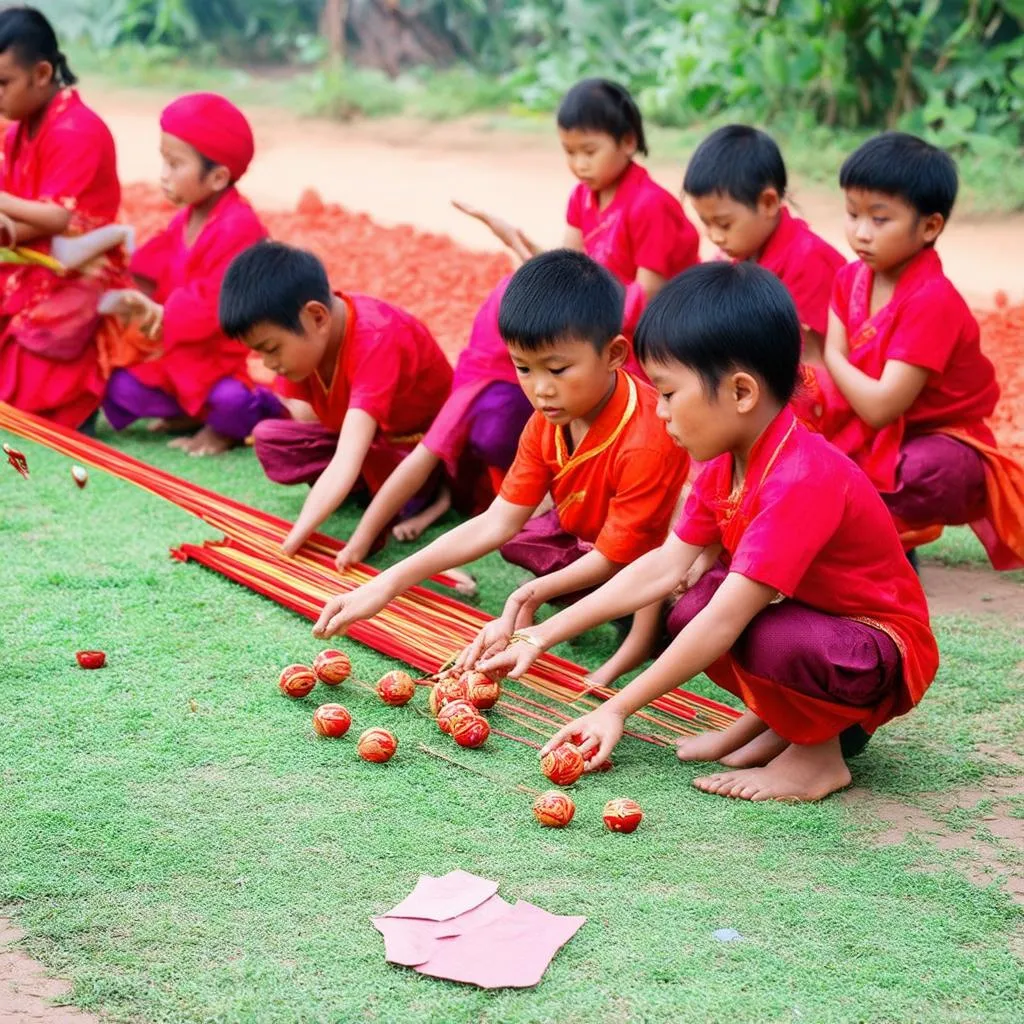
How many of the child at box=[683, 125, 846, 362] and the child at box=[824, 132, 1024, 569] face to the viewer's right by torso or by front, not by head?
0

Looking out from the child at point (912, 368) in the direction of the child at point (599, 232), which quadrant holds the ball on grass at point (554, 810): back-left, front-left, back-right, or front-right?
back-left

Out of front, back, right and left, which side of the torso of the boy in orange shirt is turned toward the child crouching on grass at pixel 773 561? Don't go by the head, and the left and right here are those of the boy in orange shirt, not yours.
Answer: left

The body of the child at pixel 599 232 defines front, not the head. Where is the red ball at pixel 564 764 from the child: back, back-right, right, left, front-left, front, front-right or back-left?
front-left

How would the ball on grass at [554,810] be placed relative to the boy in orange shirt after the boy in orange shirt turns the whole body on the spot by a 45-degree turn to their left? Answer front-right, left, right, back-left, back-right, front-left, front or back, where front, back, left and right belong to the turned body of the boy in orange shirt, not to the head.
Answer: front

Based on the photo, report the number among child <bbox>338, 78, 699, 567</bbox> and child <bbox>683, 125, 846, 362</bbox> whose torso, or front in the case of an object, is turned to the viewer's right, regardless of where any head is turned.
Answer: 0

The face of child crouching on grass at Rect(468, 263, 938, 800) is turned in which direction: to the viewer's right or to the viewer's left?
to the viewer's left

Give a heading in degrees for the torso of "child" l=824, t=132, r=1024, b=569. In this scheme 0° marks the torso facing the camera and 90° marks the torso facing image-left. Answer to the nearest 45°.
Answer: approximately 45°

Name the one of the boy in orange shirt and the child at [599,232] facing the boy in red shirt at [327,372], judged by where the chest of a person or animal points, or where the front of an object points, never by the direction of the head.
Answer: the child

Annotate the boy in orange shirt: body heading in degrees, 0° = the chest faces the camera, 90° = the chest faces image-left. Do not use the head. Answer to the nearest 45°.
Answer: approximately 45°

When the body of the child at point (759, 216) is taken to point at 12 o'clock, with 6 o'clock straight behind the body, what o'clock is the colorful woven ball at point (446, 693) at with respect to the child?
The colorful woven ball is roughly at 11 o'clock from the child.

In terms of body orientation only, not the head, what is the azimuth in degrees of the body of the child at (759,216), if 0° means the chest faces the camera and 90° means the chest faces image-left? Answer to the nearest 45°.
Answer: approximately 45°

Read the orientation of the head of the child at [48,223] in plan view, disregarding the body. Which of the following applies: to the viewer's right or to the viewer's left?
to the viewer's left

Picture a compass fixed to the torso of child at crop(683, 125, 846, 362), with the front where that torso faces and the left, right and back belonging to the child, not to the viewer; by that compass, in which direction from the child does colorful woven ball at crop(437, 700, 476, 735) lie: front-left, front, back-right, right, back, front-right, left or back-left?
front-left

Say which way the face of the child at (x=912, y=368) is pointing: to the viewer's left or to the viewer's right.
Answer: to the viewer's left
